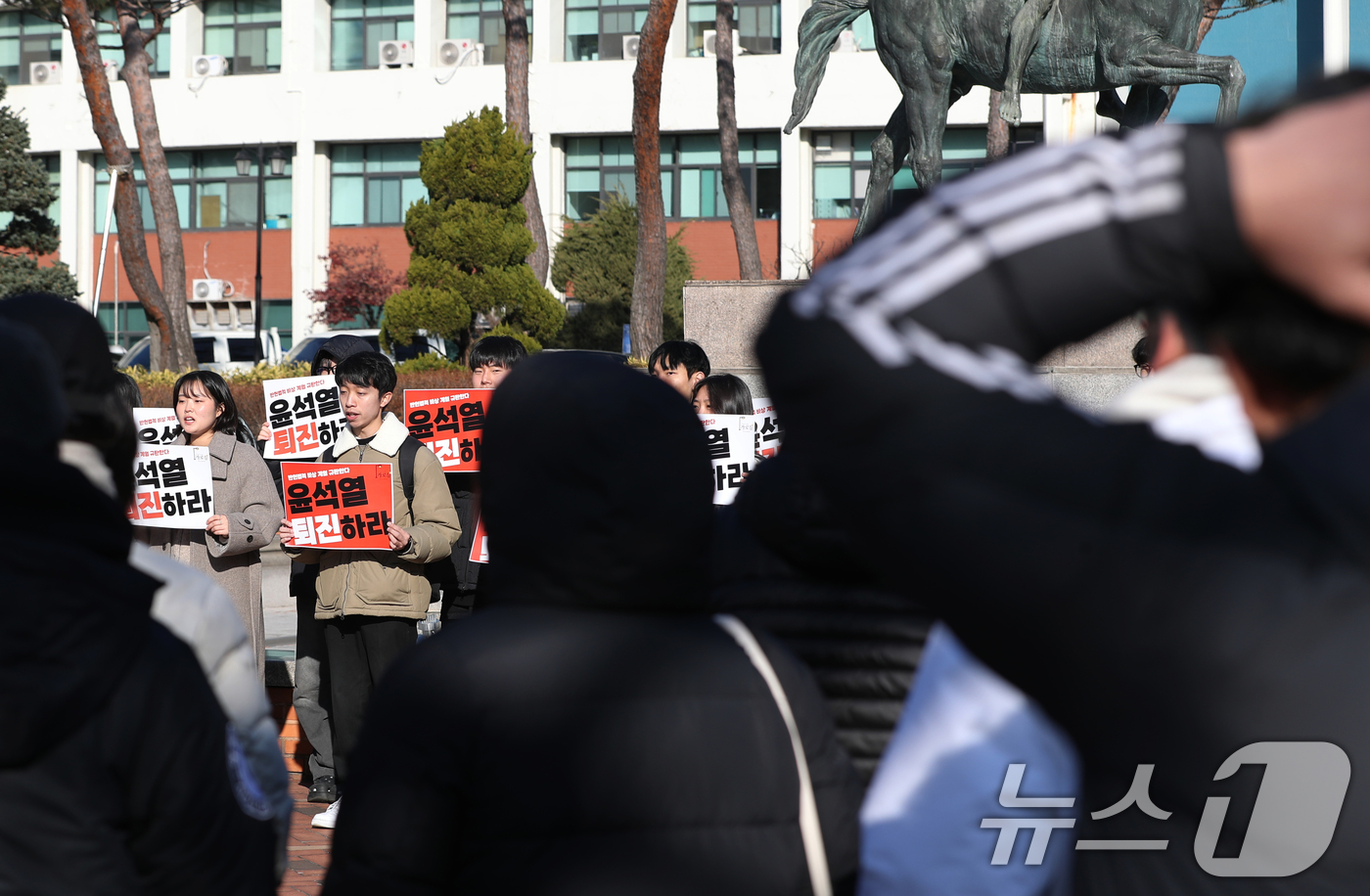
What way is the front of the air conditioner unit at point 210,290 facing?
toward the camera

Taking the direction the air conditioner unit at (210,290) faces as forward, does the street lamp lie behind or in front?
in front

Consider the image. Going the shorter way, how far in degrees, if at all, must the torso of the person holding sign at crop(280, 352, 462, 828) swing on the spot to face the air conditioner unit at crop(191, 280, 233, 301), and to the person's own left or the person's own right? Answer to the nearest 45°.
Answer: approximately 135° to the person's own right

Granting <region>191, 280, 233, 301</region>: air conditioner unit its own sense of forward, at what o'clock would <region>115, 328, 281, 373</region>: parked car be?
The parked car is roughly at 12 o'clock from the air conditioner unit.

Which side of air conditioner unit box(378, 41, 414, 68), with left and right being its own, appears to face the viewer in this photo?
front

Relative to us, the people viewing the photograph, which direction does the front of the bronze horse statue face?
facing to the right of the viewer

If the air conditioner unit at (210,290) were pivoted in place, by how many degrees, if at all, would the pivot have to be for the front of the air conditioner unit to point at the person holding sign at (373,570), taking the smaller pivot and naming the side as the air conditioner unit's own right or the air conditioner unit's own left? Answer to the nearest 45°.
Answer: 0° — it already faces them

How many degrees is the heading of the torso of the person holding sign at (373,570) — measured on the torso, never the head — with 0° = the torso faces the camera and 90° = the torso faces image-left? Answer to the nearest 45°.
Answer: approximately 45°

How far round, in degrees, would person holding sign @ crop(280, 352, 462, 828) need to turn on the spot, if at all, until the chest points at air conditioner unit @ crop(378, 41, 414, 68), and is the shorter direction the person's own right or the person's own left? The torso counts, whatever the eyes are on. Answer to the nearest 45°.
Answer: approximately 135° to the person's own right

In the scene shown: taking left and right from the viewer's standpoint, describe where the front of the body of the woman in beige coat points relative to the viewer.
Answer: facing the viewer and to the left of the viewer
